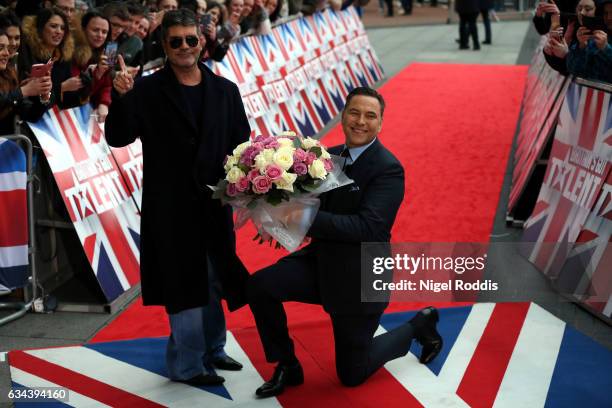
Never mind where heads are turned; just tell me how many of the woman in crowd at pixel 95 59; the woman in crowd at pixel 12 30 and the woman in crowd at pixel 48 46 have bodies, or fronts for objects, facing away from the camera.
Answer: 0

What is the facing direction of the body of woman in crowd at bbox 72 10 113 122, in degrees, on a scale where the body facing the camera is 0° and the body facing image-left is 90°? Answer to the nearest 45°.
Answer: approximately 315°

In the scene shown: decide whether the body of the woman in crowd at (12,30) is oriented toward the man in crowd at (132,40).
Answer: no

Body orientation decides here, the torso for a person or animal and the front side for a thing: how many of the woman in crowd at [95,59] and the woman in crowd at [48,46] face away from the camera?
0

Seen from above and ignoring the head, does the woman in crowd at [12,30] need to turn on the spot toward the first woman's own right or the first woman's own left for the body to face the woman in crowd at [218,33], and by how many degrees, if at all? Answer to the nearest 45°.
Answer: approximately 90° to the first woman's own left

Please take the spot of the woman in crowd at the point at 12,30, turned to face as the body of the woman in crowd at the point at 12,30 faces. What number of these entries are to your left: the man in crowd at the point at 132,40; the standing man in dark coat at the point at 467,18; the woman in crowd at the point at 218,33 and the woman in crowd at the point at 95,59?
4

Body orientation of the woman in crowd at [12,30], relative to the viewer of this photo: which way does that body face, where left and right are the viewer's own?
facing the viewer and to the right of the viewer

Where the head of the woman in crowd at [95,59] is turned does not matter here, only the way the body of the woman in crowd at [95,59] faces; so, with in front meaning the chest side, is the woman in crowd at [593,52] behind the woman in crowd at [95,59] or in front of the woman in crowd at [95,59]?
in front

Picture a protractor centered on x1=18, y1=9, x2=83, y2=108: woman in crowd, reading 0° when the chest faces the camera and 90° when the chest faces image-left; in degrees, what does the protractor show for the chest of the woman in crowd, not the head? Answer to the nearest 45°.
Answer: approximately 315°

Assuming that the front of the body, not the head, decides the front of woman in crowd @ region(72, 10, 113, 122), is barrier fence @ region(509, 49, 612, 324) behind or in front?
in front

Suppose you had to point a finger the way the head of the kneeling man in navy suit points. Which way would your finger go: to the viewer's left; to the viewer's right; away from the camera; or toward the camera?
toward the camera

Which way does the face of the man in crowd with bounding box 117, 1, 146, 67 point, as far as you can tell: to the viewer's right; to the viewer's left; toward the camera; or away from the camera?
toward the camera

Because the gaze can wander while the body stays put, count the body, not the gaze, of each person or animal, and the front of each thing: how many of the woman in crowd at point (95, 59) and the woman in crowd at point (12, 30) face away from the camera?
0

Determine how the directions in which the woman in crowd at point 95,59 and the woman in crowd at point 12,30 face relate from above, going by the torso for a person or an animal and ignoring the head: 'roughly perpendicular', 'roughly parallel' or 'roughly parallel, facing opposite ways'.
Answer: roughly parallel

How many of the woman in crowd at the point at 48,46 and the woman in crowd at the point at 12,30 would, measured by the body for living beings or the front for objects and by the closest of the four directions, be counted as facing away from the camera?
0

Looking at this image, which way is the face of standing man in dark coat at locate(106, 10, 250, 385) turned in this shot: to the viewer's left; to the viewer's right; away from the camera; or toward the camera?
toward the camera
